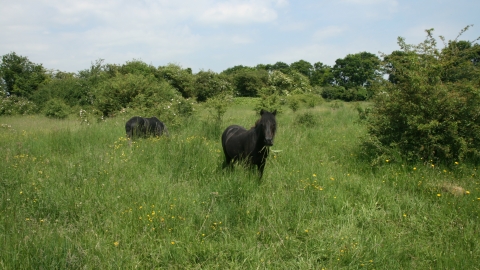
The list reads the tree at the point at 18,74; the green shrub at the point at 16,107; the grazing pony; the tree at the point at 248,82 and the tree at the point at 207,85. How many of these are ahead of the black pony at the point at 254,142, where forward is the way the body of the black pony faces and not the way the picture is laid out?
0

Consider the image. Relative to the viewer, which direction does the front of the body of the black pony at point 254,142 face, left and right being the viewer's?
facing the viewer and to the right of the viewer

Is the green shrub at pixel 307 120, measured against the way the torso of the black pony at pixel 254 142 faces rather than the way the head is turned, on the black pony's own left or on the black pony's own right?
on the black pony's own left

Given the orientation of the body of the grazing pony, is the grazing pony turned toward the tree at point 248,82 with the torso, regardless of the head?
no

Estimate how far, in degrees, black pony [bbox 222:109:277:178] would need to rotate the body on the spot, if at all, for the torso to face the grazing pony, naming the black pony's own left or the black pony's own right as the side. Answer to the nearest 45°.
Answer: approximately 180°

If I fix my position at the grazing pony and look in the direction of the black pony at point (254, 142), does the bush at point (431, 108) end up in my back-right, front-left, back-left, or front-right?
front-left

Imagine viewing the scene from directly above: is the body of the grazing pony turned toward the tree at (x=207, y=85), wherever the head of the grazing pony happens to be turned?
no

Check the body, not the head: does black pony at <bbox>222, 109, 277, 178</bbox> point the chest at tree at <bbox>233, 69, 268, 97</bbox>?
no

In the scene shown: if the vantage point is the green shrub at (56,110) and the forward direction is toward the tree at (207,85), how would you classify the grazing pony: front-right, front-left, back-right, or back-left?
back-right
